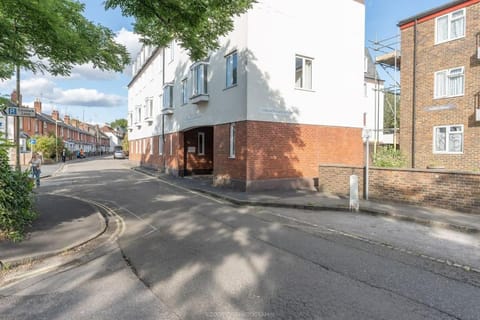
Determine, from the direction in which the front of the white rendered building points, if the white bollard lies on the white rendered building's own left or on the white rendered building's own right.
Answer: on the white rendered building's own left

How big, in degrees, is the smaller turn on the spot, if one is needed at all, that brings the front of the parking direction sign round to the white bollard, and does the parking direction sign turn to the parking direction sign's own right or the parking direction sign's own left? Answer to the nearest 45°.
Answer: approximately 45° to the parking direction sign's own left

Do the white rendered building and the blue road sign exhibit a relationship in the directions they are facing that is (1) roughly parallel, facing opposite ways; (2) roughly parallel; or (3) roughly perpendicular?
roughly perpendicular

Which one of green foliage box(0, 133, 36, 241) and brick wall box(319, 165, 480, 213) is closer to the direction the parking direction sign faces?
the green foliage

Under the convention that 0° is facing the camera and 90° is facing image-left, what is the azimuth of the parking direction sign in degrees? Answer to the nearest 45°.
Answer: approximately 0°

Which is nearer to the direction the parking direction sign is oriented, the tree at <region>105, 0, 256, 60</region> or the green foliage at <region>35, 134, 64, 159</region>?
the tree

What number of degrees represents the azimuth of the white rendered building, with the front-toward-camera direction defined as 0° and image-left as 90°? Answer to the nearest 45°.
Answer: approximately 45°

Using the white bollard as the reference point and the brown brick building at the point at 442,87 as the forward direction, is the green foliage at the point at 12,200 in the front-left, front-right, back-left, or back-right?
back-left

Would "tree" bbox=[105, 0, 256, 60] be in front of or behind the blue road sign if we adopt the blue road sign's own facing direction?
in front

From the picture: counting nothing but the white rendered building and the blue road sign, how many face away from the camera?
0

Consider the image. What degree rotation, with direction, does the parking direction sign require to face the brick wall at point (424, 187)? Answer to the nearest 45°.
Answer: approximately 45° to its left

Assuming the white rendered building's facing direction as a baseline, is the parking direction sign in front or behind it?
in front

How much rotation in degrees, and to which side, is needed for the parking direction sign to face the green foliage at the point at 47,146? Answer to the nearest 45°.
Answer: approximately 180°

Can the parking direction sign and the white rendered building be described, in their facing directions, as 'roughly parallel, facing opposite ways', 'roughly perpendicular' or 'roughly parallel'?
roughly perpendicular
